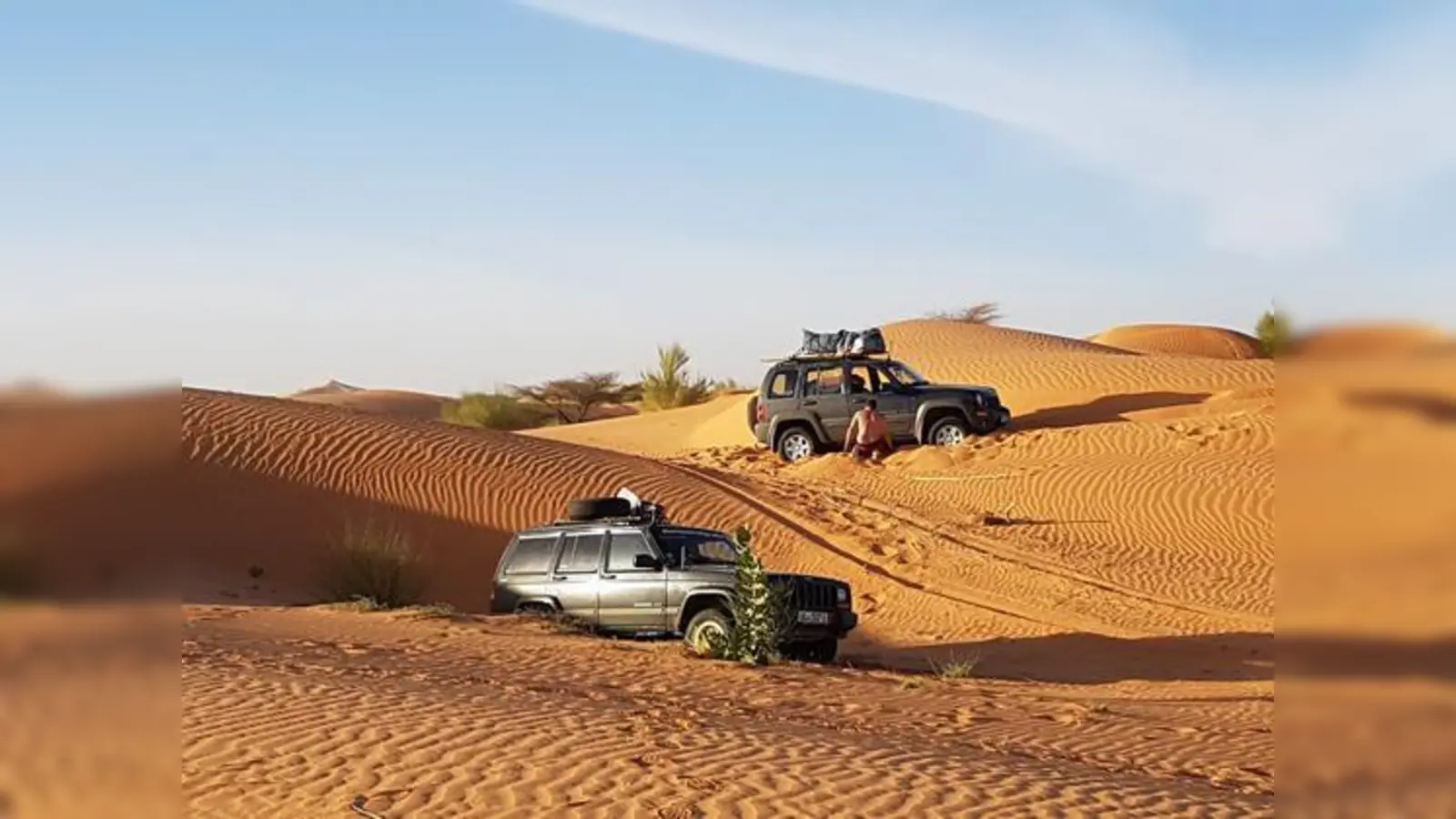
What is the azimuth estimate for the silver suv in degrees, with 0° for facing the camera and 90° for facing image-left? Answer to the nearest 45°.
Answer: approximately 315°

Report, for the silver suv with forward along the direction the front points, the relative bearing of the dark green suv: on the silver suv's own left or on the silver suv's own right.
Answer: on the silver suv's own left

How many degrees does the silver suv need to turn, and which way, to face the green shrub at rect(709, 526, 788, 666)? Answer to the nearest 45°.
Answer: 0° — it already faces it

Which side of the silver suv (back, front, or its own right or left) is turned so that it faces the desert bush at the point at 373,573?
back

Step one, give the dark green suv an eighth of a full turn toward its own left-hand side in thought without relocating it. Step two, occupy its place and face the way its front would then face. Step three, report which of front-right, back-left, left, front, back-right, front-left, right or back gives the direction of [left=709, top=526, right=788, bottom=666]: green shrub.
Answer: back-right

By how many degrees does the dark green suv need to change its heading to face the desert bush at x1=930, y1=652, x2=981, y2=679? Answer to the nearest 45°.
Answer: approximately 90° to its right

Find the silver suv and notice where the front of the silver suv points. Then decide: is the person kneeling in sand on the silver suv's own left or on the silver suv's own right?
on the silver suv's own left

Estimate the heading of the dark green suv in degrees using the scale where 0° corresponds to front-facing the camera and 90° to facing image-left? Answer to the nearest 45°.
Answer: approximately 270°

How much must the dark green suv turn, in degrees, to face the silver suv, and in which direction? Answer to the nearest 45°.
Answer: approximately 90° to its right

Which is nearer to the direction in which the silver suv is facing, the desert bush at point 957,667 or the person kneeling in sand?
the desert bush
